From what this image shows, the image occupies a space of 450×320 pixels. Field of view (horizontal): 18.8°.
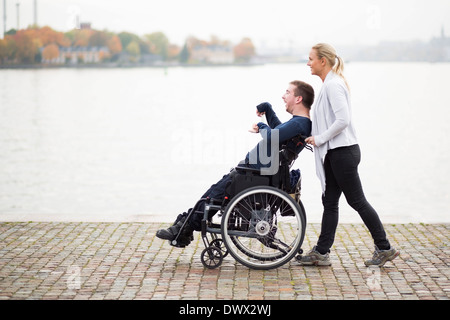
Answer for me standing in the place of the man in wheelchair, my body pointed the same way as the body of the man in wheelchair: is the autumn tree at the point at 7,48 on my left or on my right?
on my right

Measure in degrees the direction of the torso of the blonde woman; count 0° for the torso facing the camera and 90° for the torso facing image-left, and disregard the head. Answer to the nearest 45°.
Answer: approximately 90°

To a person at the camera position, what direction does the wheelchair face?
facing to the left of the viewer

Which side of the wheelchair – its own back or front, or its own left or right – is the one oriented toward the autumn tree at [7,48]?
right

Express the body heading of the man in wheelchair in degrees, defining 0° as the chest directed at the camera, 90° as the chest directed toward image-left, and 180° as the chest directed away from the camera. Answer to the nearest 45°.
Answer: approximately 90°

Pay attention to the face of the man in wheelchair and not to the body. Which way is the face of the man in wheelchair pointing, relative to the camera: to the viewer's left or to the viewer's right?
to the viewer's left

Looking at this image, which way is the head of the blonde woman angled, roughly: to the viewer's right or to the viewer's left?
to the viewer's left
